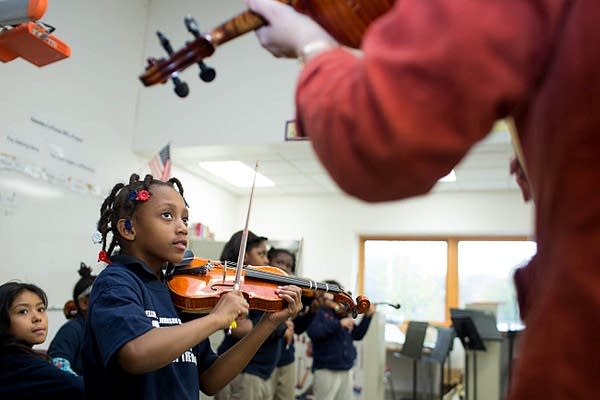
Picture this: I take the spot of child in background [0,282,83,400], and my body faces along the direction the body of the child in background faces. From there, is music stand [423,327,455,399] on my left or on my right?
on my left

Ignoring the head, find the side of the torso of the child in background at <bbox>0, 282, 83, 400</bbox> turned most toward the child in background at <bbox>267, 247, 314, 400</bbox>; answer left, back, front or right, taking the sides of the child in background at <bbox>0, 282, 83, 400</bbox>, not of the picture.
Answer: front

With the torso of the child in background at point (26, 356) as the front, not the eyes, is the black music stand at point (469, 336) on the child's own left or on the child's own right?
on the child's own left

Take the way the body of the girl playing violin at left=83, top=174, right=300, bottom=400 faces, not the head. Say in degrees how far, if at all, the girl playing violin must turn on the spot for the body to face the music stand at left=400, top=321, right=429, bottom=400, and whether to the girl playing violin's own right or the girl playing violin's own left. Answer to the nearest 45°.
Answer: approximately 90° to the girl playing violin's own left

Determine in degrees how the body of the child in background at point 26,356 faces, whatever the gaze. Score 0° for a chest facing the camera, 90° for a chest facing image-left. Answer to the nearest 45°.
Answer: approximately 315°

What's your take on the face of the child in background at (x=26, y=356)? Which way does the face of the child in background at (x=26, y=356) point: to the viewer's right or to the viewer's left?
to the viewer's right
